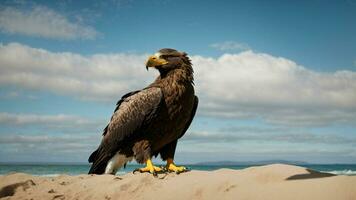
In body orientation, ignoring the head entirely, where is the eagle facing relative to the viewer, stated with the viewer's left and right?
facing the viewer and to the right of the viewer
